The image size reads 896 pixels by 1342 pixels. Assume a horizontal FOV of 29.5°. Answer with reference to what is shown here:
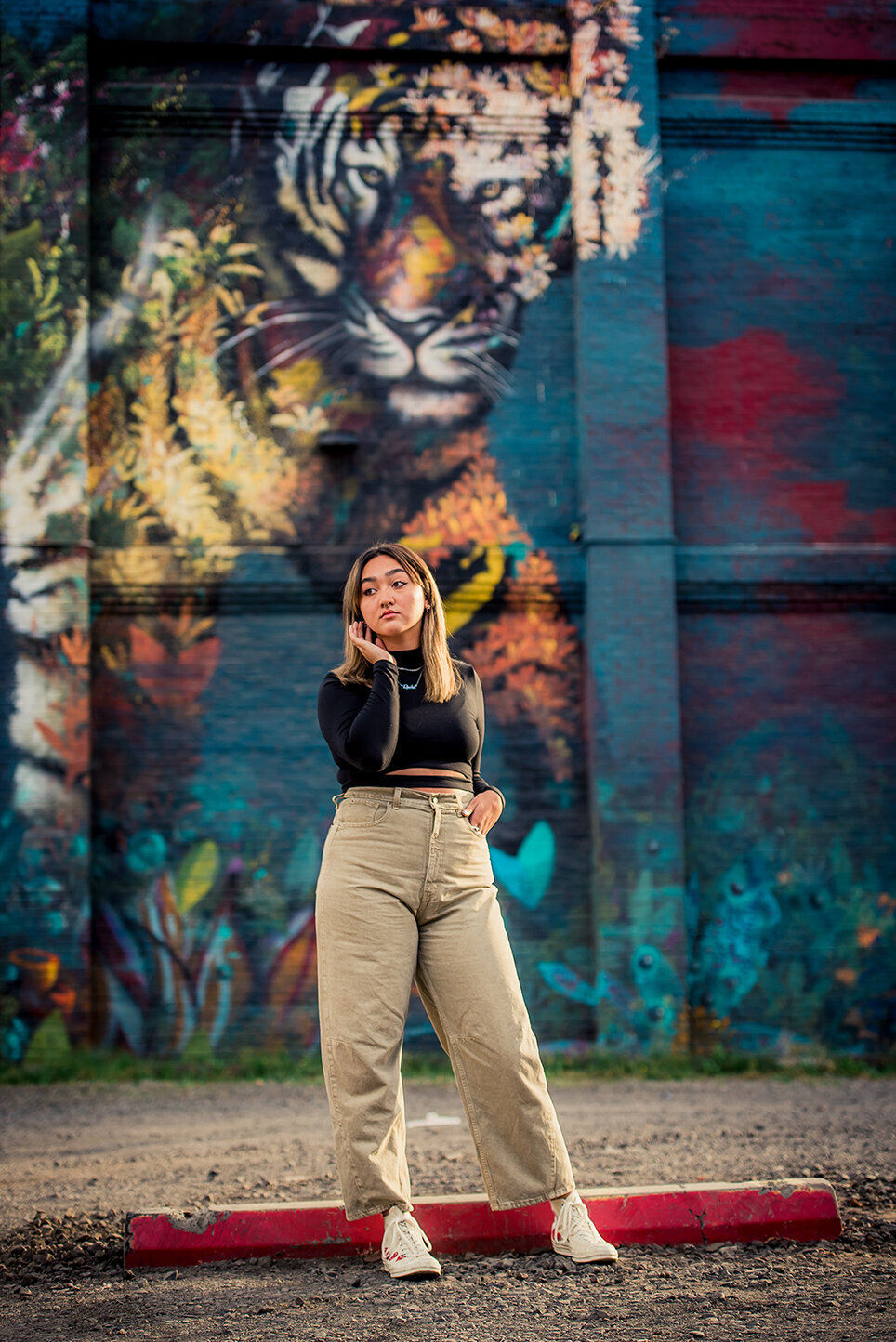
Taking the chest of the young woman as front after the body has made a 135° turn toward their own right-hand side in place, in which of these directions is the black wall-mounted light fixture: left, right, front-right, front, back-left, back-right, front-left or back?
right

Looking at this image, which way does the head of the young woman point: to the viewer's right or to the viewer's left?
to the viewer's left

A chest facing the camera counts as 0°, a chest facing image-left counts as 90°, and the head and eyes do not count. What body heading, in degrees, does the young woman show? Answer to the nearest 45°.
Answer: approximately 315°
